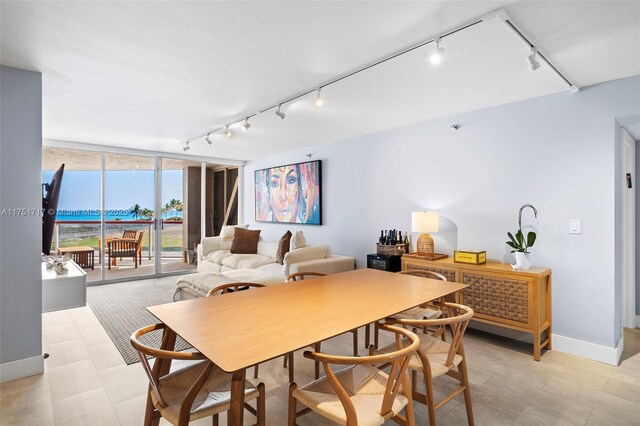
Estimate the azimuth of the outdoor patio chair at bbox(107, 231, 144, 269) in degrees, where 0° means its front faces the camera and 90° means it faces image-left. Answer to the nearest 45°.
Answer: approximately 90°

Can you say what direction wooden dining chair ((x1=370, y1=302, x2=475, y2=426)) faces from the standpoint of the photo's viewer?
facing away from the viewer and to the left of the viewer

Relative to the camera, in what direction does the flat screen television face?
facing to the right of the viewer

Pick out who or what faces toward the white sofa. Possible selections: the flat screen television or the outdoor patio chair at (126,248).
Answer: the flat screen television

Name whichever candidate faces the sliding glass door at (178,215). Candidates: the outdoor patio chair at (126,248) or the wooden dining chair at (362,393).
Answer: the wooden dining chair

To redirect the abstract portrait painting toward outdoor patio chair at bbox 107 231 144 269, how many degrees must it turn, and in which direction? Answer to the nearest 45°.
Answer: approximately 45° to its right

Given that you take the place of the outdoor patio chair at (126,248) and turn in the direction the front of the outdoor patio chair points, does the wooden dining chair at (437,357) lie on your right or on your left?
on your left

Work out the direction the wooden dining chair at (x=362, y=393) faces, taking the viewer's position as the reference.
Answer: facing away from the viewer and to the left of the viewer

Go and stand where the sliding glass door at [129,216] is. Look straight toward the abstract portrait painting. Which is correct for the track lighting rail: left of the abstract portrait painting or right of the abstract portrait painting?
right
